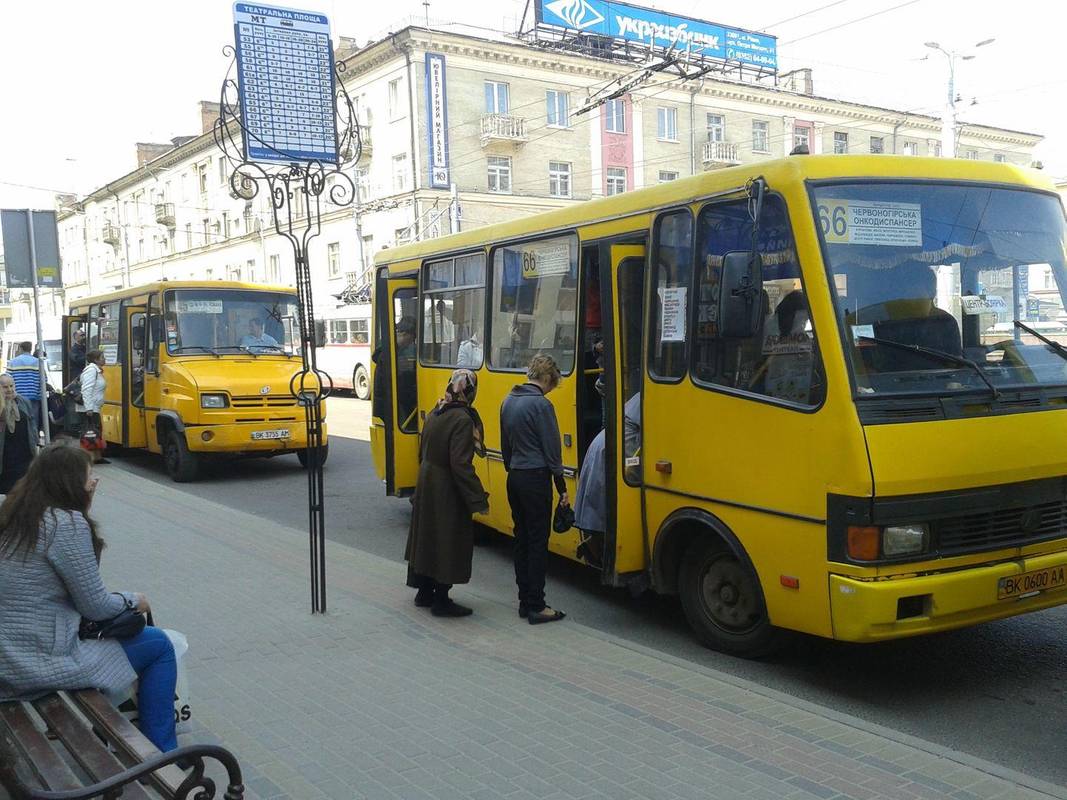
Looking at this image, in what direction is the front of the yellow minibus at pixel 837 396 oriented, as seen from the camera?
facing the viewer and to the right of the viewer

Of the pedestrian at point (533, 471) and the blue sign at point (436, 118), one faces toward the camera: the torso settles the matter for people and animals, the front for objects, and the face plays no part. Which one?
the blue sign

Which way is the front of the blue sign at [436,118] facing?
toward the camera

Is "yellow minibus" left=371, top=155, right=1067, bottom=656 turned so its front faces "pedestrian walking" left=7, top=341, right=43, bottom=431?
no

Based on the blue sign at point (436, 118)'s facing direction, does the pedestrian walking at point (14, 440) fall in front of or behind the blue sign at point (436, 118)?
in front

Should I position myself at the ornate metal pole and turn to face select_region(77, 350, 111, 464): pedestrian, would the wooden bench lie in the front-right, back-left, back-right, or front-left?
back-left

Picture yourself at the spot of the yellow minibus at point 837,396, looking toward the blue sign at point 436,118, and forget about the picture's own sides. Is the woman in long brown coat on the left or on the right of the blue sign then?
left

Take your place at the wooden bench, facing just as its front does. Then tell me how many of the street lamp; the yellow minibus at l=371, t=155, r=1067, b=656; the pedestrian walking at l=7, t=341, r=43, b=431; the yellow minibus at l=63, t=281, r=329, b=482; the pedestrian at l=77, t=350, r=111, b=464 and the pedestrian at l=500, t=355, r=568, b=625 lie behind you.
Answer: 0

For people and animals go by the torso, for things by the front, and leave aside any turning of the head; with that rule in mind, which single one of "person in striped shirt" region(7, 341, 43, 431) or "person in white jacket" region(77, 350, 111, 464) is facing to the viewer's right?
"person in white jacket" region(77, 350, 111, 464)

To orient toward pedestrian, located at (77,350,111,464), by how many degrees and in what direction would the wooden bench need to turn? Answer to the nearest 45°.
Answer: approximately 45° to its left

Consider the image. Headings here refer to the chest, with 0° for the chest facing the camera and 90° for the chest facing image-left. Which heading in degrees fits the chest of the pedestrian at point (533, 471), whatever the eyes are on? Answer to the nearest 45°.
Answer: approximately 225°

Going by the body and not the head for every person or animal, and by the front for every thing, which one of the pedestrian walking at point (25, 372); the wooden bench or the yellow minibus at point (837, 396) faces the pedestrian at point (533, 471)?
the wooden bench

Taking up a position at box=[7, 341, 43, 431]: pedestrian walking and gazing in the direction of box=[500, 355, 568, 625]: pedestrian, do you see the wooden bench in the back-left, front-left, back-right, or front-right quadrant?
front-right
